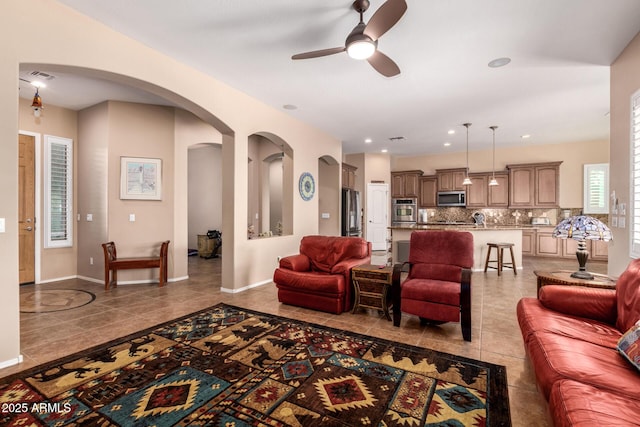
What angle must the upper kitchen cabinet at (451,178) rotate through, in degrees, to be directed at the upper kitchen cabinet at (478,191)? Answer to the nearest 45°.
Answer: approximately 90° to its left

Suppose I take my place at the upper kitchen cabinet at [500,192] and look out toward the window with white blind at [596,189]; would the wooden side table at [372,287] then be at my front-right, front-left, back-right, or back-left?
back-right

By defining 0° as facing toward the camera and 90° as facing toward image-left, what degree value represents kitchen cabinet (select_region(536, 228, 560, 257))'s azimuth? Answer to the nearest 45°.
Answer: approximately 0°

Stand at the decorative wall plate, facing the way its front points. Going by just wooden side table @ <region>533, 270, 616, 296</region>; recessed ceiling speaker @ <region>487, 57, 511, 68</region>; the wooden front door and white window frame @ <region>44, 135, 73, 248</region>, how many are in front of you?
2

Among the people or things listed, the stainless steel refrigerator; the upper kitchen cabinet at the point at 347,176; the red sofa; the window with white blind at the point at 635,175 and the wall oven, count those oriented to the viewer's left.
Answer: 2

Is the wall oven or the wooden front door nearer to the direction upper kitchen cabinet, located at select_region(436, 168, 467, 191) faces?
the wooden front door

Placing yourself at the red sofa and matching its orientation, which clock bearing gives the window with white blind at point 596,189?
The window with white blind is roughly at 3 o'clock from the red sofa.

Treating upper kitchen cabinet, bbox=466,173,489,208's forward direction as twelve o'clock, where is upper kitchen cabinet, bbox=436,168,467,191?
upper kitchen cabinet, bbox=436,168,467,191 is roughly at 3 o'clock from upper kitchen cabinet, bbox=466,173,489,208.

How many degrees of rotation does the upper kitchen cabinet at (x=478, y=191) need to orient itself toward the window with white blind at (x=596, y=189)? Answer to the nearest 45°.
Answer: approximately 90° to its left

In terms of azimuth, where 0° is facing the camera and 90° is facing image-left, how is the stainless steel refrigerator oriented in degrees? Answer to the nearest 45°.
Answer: approximately 315°
